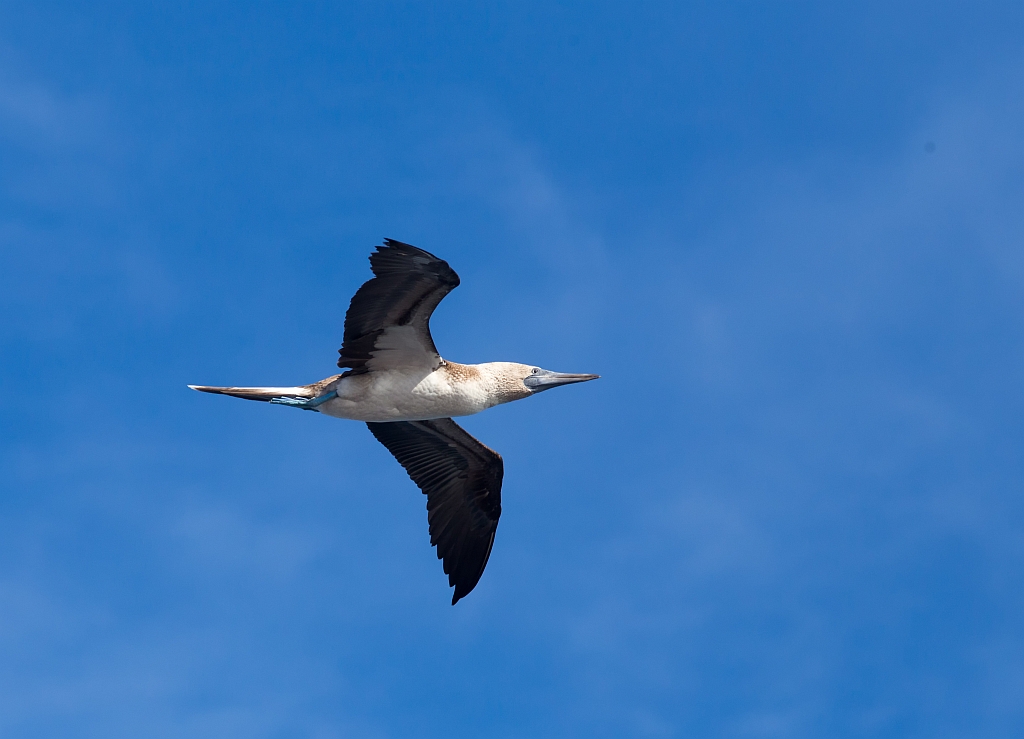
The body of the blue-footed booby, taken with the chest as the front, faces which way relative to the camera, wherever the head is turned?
to the viewer's right
